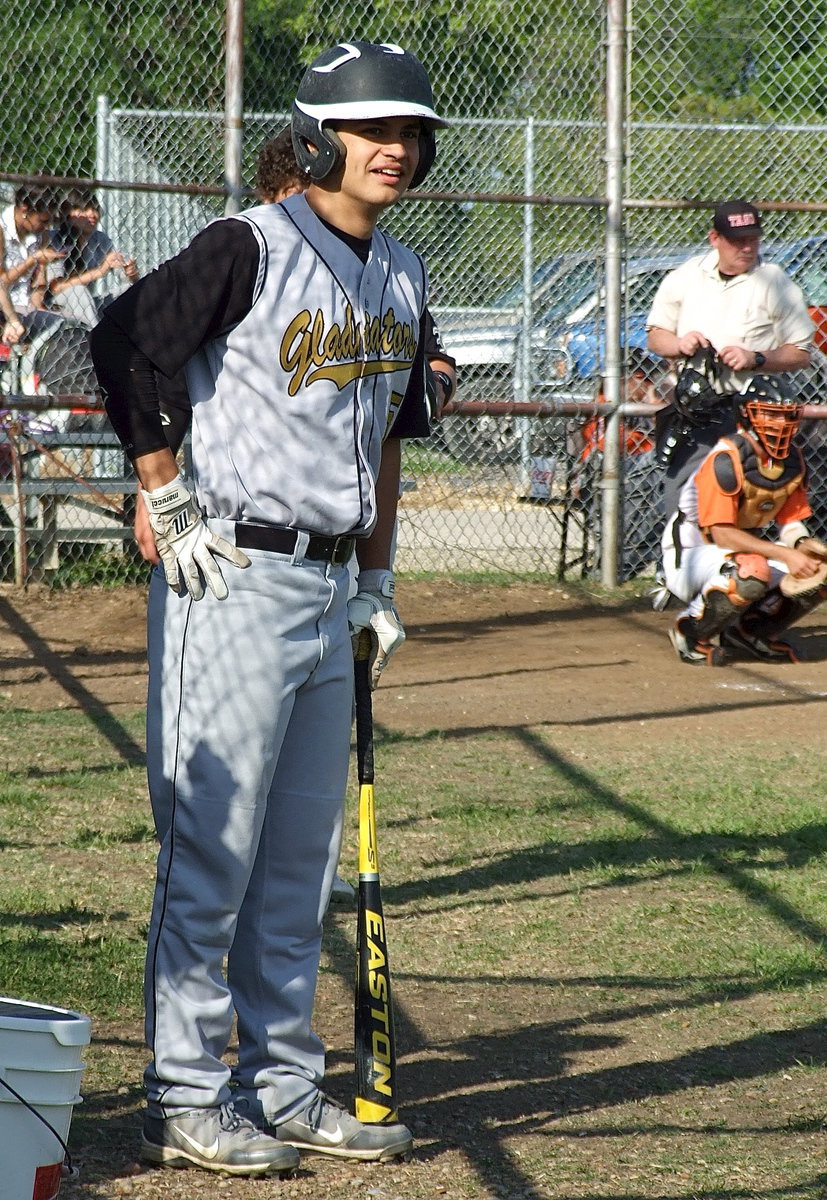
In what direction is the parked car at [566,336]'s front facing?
to the viewer's left

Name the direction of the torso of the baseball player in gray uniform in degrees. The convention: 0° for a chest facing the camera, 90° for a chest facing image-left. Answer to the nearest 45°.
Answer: approximately 315°

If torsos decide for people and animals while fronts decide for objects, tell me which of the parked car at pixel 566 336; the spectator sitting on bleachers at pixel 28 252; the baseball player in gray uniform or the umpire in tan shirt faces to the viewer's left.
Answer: the parked car

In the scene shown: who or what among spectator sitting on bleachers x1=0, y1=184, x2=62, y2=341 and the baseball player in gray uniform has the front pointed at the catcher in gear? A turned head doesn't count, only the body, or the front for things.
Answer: the spectator sitting on bleachers

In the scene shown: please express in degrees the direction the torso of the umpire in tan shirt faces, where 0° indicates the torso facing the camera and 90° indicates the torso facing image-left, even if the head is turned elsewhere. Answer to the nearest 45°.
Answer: approximately 0°

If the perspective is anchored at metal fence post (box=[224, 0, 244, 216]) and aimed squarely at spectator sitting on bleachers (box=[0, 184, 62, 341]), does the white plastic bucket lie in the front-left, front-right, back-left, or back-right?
back-left

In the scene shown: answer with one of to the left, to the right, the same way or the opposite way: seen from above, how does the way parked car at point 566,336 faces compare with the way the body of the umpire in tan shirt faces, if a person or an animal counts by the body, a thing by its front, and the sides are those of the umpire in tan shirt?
to the right

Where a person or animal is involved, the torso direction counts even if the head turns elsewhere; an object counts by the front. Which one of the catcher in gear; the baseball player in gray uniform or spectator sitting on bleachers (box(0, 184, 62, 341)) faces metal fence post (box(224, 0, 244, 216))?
the spectator sitting on bleachers

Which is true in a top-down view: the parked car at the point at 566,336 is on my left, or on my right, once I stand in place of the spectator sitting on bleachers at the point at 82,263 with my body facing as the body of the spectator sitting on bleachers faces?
on my left

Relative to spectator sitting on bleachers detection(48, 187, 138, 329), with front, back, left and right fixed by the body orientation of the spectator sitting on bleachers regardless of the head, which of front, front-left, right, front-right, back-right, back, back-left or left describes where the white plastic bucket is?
front-right
